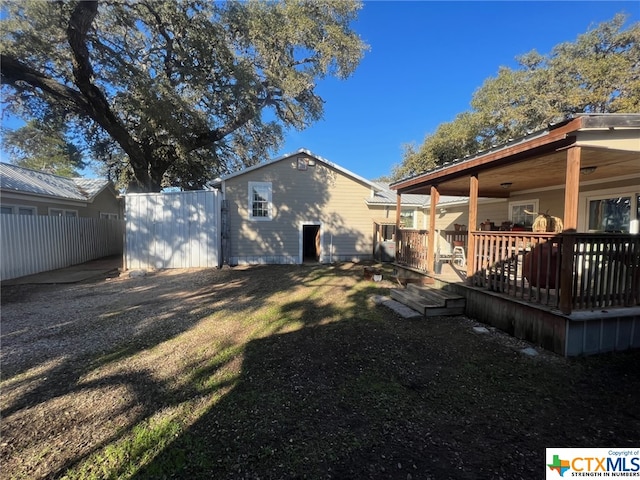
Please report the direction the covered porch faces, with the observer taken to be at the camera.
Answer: facing the viewer and to the left of the viewer

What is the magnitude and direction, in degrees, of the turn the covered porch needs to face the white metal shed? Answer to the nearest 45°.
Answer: approximately 45° to its right
